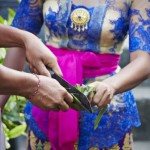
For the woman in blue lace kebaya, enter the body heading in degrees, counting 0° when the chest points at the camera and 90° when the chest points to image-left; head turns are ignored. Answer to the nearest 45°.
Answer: approximately 0°

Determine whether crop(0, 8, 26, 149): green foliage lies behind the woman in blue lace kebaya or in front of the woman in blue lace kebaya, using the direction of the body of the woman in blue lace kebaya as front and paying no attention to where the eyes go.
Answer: behind
